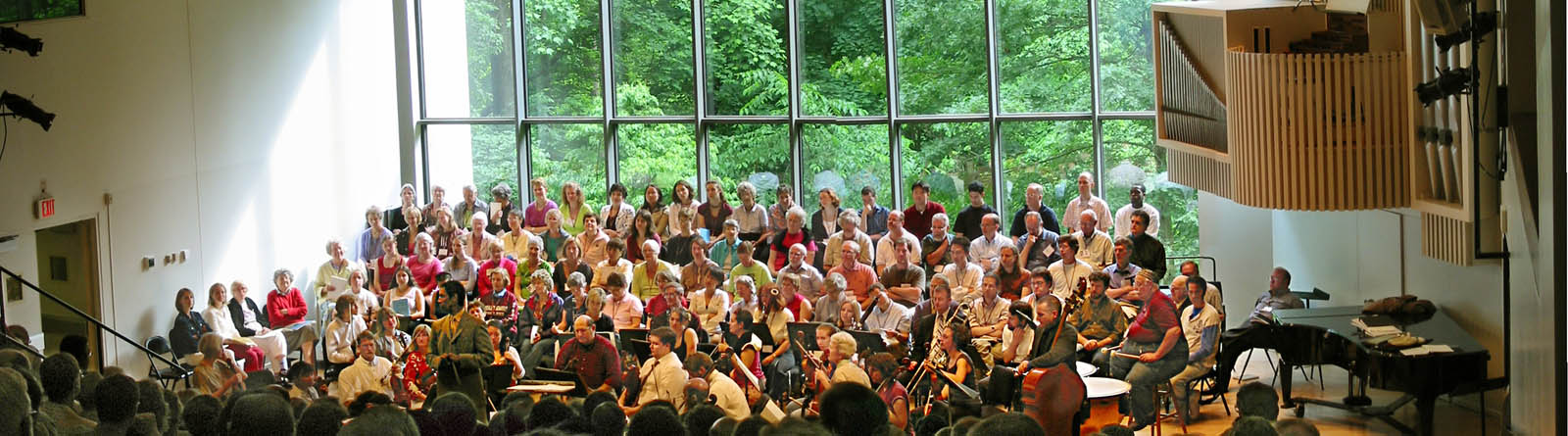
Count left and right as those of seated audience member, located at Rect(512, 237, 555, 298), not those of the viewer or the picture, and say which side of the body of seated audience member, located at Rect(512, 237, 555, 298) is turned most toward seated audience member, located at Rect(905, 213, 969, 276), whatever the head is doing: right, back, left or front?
left

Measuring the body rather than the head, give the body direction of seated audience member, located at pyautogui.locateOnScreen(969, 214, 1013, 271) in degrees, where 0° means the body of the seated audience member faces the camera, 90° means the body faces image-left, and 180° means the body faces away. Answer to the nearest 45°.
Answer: approximately 45°

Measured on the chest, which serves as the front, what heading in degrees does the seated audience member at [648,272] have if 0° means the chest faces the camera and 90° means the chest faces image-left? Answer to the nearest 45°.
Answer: approximately 0°

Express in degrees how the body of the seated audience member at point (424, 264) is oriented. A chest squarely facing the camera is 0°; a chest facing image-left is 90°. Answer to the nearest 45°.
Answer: approximately 0°

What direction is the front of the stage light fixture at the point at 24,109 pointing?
to the viewer's right

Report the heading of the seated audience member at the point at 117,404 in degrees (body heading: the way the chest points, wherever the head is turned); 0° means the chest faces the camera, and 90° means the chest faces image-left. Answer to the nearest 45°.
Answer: approximately 180°
